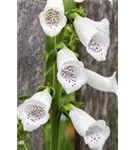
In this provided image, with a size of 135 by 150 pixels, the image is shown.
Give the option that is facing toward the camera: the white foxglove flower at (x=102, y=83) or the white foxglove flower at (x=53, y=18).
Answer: the white foxglove flower at (x=53, y=18)

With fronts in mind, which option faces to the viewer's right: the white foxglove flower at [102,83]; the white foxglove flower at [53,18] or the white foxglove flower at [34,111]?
the white foxglove flower at [102,83]

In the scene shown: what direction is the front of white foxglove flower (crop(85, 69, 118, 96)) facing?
to the viewer's right

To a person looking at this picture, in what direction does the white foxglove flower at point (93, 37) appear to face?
facing the viewer and to the right of the viewer

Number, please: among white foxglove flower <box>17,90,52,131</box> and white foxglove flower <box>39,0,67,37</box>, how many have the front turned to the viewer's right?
0

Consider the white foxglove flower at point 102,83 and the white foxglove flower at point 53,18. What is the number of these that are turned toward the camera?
1

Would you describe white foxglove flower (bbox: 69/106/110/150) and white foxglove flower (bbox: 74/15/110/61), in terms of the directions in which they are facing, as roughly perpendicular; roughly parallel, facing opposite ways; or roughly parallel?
roughly parallel

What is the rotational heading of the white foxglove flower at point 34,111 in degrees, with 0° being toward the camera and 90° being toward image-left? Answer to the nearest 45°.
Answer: approximately 45°

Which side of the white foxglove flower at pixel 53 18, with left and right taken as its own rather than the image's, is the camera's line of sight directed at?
front
